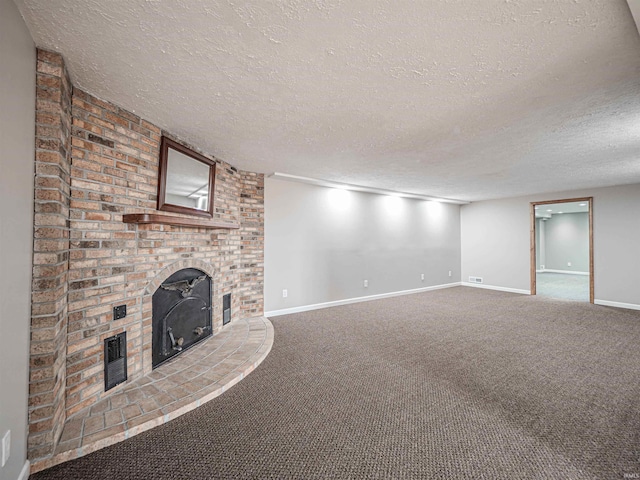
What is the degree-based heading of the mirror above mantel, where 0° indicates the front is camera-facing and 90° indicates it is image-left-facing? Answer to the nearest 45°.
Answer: approximately 315°

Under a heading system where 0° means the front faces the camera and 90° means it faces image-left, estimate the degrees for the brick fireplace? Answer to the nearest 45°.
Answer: approximately 315°
